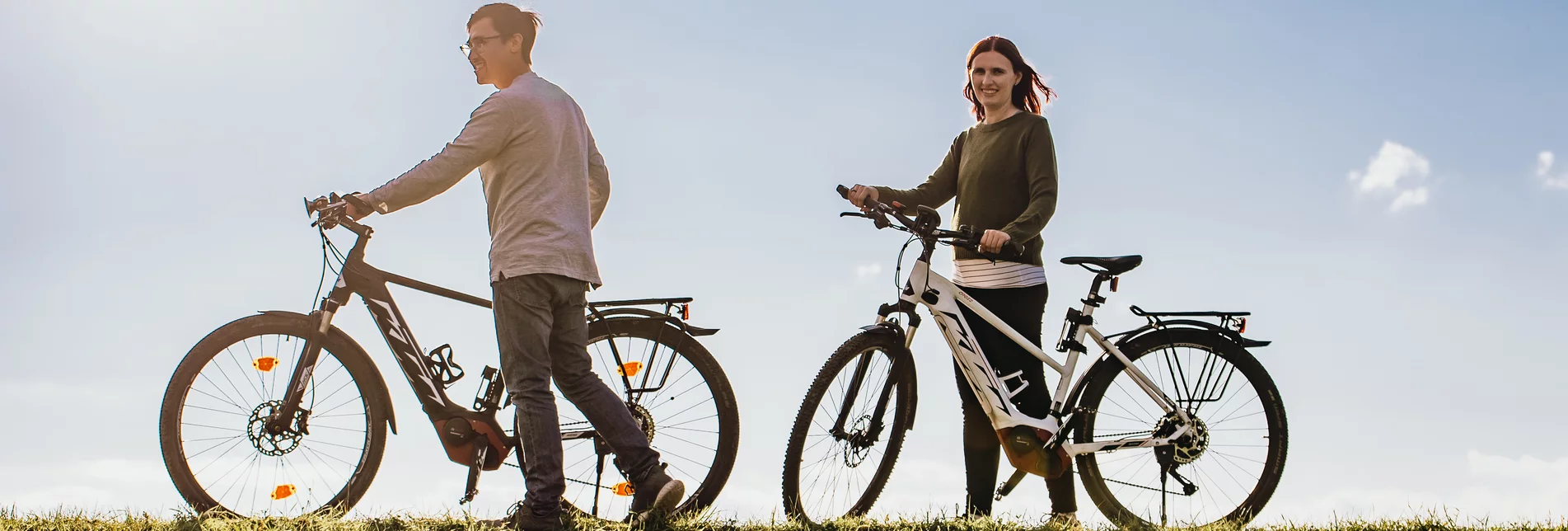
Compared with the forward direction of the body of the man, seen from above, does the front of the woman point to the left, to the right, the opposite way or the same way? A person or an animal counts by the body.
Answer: to the left

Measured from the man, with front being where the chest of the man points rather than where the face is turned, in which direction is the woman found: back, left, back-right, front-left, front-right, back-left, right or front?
back-right

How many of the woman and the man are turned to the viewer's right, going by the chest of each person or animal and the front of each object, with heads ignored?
0

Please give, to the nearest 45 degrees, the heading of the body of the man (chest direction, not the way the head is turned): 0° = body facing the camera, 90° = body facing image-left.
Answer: approximately 135°

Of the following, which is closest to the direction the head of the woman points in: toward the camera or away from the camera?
toward the camera

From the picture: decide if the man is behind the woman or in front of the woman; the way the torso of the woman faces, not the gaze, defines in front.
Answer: in front

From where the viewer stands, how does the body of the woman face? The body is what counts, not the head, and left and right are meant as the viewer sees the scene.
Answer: facing the viewer and to the left of the viewer

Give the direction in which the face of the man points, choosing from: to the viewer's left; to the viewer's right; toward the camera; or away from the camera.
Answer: to the viewer's left
